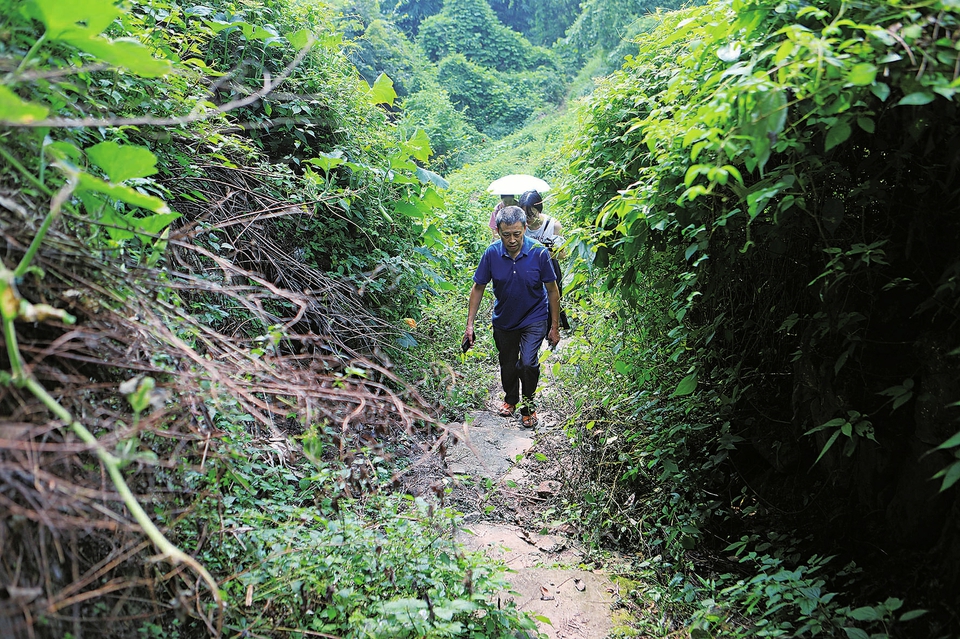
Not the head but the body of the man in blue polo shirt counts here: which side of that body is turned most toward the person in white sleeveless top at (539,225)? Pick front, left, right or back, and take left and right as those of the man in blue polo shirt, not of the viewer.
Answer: back

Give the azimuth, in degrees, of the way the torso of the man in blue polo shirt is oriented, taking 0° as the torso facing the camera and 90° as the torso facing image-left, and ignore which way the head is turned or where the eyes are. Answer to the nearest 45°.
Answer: approximately 0°
